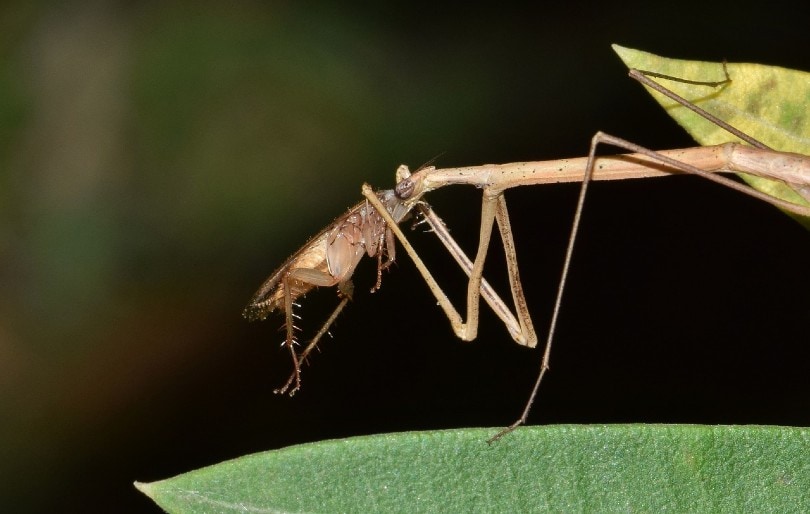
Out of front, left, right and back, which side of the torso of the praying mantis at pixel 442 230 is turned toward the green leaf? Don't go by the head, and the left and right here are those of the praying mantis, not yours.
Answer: left

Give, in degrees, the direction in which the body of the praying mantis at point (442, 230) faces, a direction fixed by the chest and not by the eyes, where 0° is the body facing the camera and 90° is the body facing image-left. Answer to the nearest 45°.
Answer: approximately 90°
